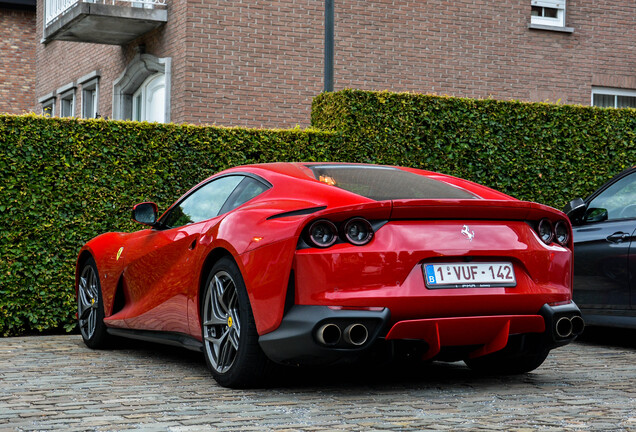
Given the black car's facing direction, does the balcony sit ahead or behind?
ahead

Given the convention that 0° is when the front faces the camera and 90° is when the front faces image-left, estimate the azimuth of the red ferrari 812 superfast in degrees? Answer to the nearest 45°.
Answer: approximately 135°

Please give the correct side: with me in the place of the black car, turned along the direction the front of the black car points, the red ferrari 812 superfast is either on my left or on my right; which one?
on my left

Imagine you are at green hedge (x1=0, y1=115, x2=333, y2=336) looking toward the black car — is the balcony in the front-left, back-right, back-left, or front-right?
back-left

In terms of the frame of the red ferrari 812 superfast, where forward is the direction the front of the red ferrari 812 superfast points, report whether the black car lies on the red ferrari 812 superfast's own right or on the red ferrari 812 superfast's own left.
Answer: on the red ferrari 812 superfast's own right

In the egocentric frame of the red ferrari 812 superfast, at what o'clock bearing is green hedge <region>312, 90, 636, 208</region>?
The green hedge is roughly at 2 o'clock from the red ferrari 812 superfast.

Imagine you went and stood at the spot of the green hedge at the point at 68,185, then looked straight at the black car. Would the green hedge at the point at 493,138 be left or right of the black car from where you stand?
left

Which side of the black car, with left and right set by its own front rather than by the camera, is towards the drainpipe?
front

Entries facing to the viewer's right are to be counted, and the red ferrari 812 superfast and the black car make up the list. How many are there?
0

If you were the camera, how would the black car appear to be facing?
facing away from the viewer and to the left of the viewer
